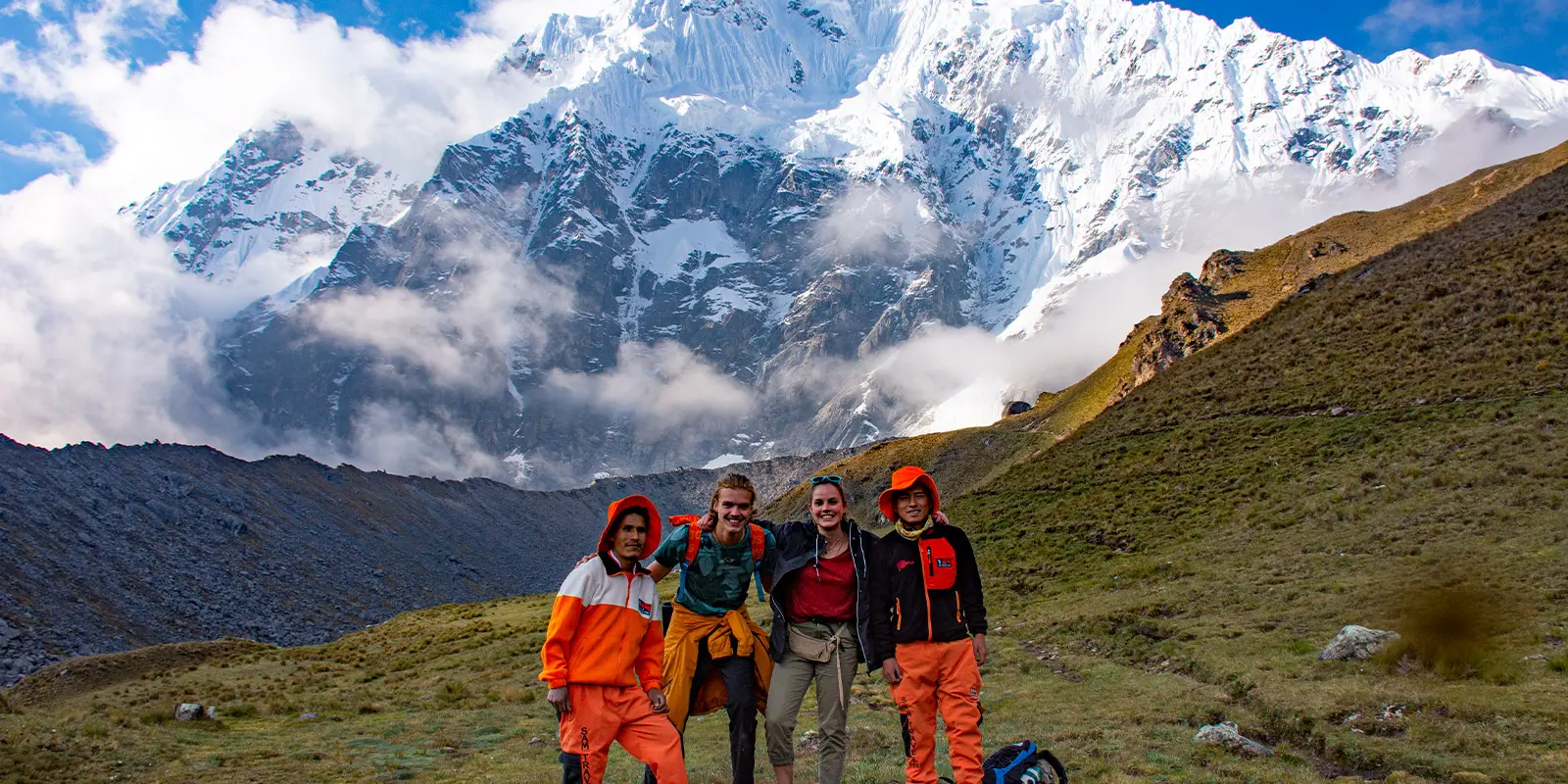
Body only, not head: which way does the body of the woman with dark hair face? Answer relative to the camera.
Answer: toward the camera

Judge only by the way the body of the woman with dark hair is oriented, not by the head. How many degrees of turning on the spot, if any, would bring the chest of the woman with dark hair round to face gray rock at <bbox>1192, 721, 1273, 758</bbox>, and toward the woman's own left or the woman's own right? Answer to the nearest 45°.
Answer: approximately 135° to the woman's own left

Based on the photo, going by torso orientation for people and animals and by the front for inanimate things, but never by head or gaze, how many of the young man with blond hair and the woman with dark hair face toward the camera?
2

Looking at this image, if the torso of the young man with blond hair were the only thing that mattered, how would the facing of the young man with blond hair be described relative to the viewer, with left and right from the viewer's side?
facing the viewer

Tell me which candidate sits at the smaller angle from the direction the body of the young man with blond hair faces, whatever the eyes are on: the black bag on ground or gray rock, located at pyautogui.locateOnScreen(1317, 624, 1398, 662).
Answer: the black bag on ground

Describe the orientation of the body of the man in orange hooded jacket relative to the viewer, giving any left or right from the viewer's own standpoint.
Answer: facing the viewer and to the right of the viewer

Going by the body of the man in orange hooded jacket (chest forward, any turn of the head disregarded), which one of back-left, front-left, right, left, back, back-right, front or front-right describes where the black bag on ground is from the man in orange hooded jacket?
front-left
